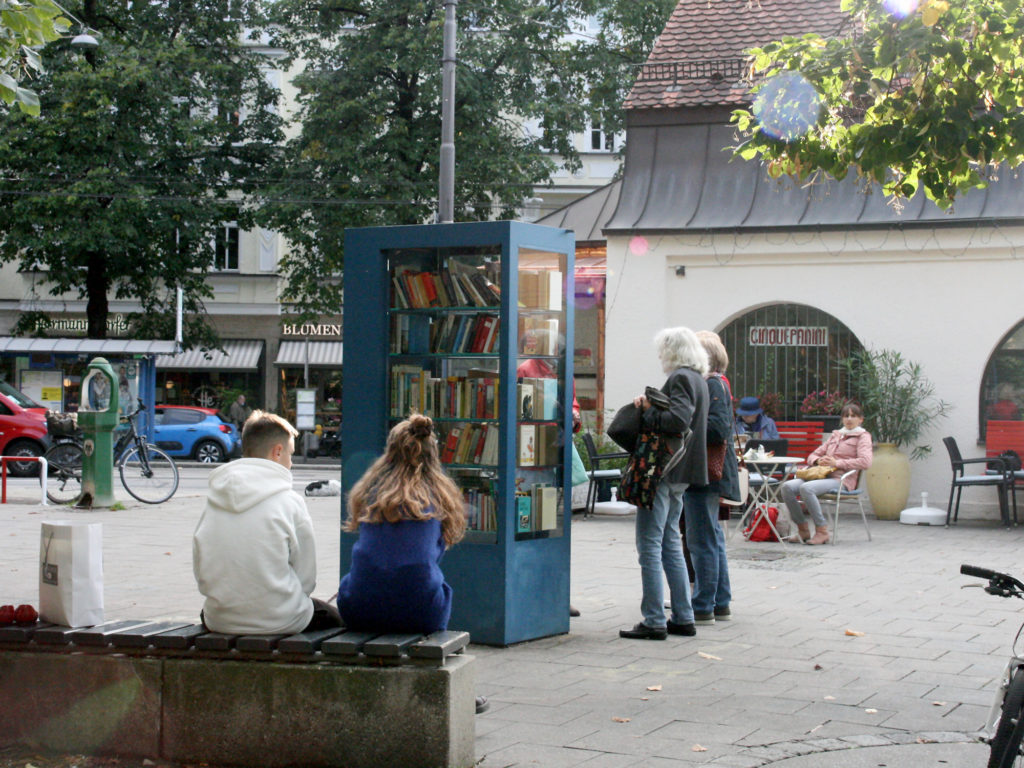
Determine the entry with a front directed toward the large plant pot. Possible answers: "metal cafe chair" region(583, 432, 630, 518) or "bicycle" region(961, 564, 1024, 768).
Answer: the metal cafe chair

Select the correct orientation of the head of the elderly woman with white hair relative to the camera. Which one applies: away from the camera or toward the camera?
away from the camera

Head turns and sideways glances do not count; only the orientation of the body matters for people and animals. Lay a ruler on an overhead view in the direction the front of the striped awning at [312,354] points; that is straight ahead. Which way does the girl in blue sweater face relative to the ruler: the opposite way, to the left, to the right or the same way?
the opposite way

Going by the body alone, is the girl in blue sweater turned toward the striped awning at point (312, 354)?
yes

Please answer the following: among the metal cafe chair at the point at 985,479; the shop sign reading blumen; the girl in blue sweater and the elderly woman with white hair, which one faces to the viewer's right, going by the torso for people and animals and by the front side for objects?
the metal cafe chair

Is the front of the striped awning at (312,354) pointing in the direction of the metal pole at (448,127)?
yes

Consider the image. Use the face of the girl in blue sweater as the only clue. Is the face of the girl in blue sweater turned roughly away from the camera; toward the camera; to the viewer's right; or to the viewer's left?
away from the camera

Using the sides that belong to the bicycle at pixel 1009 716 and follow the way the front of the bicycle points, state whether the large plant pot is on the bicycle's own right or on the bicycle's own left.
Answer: on the bicycle's own right

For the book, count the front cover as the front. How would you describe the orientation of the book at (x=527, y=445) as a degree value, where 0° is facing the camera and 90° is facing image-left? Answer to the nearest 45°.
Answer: approximately 270°

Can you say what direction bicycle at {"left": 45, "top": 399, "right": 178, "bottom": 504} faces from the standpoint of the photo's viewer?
facing to the right of the viewer

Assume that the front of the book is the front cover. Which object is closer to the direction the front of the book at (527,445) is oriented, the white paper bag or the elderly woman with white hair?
the elderly woman with white hair

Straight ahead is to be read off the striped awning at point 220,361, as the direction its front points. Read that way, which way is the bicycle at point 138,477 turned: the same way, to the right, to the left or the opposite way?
to the left

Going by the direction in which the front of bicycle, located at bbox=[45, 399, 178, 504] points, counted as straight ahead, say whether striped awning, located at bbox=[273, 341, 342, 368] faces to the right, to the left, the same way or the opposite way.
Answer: to the right
